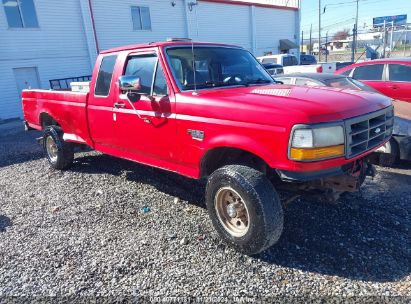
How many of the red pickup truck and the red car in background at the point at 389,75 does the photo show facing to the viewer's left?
0

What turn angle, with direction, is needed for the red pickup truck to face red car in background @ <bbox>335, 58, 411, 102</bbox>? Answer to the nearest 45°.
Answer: approximately 90° to its left

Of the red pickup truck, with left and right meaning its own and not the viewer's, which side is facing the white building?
back

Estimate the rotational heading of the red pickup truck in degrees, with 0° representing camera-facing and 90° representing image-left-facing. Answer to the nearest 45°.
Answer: approximately 315°

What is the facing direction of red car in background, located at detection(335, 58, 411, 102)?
to the viewer's right

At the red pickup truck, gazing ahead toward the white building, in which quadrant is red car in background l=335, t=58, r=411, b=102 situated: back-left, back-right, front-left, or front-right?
front-right

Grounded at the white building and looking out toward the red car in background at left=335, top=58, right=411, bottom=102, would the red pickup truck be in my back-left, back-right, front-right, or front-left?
front-right

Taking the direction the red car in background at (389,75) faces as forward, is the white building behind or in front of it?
behind

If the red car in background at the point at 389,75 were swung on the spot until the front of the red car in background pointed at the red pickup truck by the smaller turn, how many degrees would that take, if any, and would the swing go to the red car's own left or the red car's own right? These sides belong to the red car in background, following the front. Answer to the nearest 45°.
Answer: approximately 90° to the red car's own right
